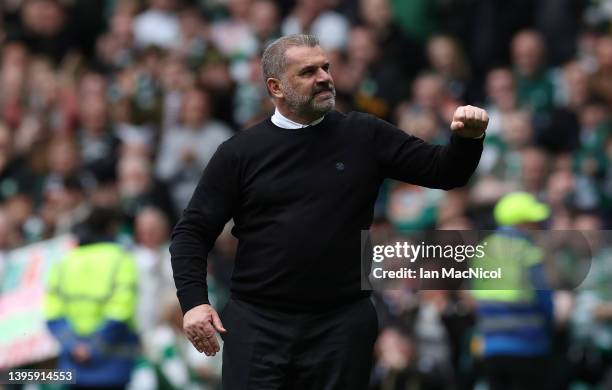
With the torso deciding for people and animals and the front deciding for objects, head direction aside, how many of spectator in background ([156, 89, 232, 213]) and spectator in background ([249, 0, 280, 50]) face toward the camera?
2

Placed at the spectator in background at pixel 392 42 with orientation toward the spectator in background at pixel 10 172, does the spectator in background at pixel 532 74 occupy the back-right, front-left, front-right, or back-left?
back-left

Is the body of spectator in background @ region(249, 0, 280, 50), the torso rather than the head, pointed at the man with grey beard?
yes

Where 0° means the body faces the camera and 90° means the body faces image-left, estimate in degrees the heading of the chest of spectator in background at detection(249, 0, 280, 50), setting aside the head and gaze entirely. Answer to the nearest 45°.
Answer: approximately 0°

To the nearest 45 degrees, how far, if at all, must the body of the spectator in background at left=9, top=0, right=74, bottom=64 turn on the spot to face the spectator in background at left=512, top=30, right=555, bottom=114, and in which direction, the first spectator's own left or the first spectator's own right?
approximately 45° to the first spectator's own left

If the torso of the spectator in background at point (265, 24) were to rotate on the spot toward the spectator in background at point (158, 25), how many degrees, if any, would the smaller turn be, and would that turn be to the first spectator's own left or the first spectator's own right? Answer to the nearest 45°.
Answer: approximately 135° to the first spectator's own right

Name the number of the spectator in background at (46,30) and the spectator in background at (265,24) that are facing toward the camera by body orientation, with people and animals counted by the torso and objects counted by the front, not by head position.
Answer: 2
